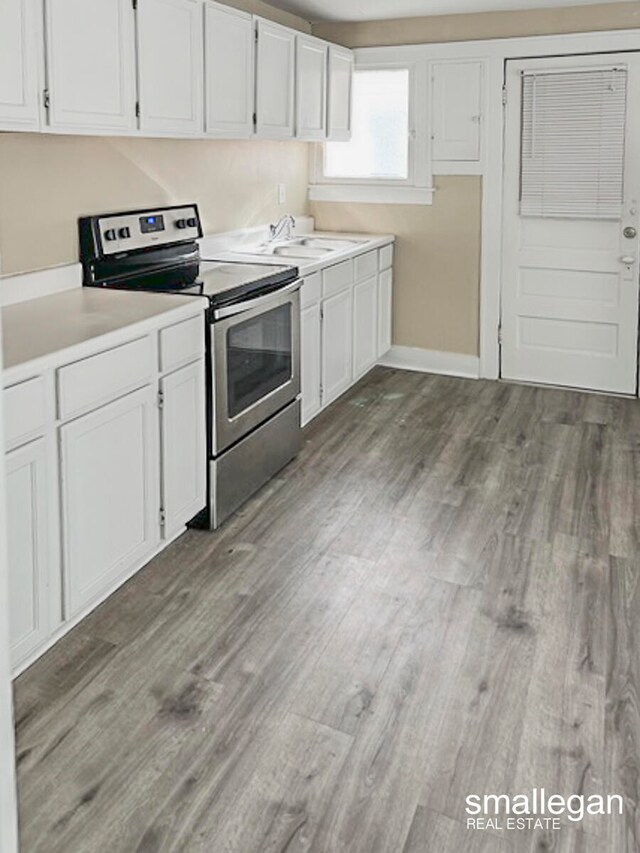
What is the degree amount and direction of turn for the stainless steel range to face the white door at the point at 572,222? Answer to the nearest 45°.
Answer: approximately 90° to its left

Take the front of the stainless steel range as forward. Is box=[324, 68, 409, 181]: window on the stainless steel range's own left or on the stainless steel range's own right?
on the stainless steel range's own left

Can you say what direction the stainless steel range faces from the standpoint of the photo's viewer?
facing the viewer and to the right of the viewer

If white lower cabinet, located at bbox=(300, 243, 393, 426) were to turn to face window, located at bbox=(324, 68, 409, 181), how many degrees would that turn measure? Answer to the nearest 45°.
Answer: approximately 135° to its left

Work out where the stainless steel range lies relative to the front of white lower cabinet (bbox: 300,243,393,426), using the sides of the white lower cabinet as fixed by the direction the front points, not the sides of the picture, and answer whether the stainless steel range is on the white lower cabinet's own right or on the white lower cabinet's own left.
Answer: on the white lower cabinet's own right

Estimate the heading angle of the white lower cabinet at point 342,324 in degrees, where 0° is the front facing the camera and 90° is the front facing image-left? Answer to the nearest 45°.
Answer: approximately 315°

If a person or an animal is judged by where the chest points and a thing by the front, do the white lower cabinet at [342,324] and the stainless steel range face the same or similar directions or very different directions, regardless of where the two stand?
same or similar directions

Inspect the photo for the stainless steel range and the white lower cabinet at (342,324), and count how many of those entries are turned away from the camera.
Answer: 0

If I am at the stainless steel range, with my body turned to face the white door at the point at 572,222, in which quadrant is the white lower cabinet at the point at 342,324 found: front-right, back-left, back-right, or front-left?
front-left

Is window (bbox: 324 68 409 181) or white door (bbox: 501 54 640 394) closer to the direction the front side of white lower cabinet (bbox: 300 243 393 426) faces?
the white door
